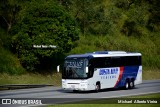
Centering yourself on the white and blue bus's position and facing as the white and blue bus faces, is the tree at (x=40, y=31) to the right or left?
on its right

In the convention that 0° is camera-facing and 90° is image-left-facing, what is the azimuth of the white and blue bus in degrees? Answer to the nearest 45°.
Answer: approximately 45°

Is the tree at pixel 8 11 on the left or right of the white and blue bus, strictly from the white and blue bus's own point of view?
on its right
